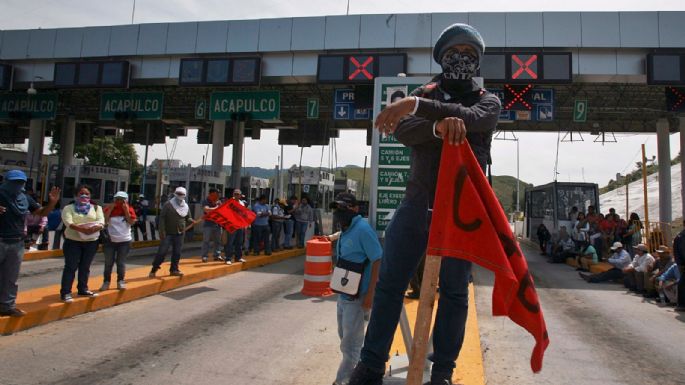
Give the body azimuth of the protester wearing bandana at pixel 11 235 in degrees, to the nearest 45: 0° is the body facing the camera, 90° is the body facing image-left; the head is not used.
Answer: approximately 315°

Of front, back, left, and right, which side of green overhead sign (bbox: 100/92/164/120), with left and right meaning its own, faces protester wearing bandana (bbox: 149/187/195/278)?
front

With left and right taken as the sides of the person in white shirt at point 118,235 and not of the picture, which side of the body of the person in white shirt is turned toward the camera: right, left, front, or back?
front

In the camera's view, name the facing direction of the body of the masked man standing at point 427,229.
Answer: toward the camera

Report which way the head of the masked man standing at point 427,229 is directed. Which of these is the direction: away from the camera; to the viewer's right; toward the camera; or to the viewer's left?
toward the camera

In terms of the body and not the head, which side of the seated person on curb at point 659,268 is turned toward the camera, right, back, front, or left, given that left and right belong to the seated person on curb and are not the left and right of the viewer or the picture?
left

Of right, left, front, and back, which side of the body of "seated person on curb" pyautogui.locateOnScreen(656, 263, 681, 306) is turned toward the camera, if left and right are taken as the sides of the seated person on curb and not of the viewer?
left

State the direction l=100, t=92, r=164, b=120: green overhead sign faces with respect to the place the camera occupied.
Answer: facing the viewer

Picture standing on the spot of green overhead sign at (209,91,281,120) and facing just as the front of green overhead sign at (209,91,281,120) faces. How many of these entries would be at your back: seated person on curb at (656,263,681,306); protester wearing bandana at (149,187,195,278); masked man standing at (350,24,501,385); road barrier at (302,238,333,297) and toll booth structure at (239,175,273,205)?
1

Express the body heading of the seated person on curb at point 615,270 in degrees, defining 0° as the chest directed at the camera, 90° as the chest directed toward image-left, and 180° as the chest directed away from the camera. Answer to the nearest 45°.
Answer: approximately 90°

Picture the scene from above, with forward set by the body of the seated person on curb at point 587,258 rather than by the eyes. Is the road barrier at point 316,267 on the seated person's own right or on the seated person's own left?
on the seated person's own left

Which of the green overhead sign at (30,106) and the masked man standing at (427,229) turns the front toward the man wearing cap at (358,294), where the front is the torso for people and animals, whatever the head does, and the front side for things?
the green overhead sign
